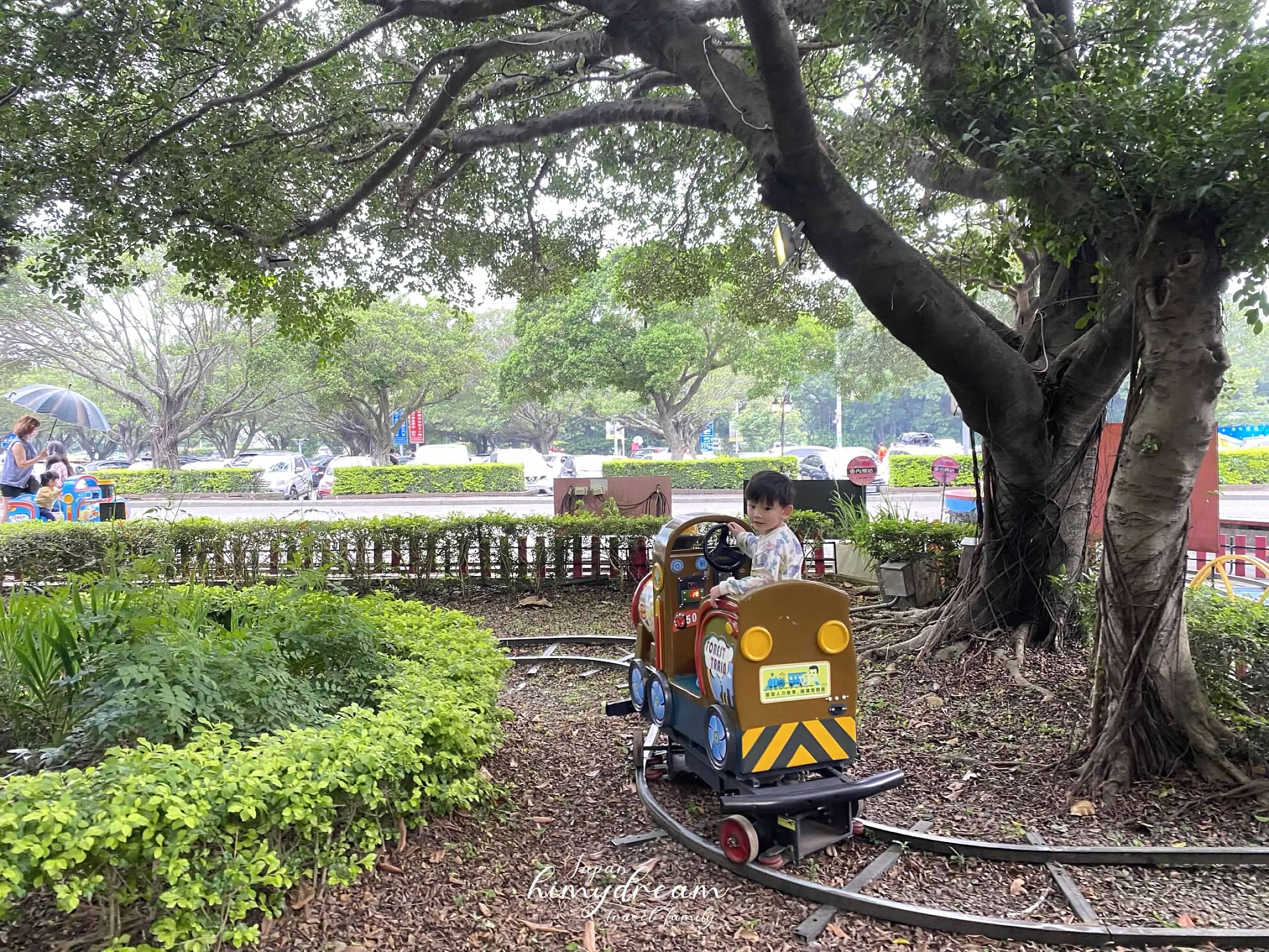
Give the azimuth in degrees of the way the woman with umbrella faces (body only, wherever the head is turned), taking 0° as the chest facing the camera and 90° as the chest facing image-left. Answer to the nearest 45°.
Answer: approximately 270°

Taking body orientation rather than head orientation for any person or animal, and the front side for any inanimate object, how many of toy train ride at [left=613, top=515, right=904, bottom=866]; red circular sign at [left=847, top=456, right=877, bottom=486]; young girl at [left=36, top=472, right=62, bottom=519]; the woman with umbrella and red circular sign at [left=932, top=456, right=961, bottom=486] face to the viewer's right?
2

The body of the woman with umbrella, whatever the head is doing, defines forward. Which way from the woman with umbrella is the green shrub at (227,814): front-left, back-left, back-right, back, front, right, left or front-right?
right

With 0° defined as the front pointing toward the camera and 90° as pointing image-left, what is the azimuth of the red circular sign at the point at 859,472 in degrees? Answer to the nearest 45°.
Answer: approximately 0°

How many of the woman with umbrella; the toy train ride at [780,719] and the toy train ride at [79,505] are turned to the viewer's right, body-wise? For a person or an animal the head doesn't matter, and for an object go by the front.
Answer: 2

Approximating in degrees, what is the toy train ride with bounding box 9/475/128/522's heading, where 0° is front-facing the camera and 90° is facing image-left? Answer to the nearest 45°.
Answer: approximately 270°

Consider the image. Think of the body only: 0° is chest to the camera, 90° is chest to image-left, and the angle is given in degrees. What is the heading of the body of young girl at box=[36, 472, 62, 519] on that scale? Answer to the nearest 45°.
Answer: approximately 270°

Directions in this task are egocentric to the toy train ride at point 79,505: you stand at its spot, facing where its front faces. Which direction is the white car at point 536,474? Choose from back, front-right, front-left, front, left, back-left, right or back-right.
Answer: front-left

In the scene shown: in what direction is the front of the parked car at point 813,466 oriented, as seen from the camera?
facing the viewer and to the right of the viewer
